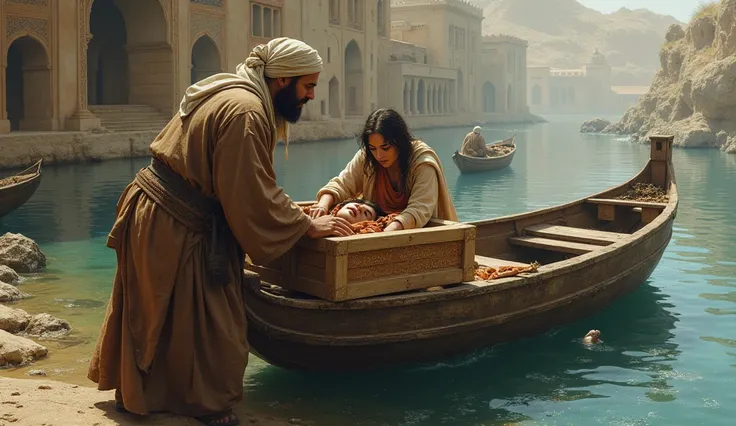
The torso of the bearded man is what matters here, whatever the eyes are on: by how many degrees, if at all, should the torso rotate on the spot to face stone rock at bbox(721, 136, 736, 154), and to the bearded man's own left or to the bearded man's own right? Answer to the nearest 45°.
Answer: approximately 45° to the bearded man's own left

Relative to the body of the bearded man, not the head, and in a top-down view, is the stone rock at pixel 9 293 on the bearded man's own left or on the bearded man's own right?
on the bearded man's own left

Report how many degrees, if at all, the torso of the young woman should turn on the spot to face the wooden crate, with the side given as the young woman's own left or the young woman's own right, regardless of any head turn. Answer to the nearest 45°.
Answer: approximately 45° to the young woman's own left

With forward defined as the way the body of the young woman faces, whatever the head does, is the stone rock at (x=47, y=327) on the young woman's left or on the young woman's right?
on the young woman's right

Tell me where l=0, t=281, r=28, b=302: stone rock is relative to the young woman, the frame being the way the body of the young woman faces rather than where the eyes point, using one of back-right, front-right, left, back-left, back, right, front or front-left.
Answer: right

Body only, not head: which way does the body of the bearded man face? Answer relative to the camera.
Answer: to the viewer's right

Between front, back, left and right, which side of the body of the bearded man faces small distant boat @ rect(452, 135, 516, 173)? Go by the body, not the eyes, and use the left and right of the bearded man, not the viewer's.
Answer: left

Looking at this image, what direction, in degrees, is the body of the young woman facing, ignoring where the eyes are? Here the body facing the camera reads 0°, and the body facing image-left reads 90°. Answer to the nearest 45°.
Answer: approximately 45°

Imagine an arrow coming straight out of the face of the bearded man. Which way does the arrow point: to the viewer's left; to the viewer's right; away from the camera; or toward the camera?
to the viewer's right

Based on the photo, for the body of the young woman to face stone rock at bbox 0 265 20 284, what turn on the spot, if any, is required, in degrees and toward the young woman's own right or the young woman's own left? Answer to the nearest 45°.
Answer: approximately 90° to the young woman's own right

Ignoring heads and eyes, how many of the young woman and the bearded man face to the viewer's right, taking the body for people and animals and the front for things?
1
